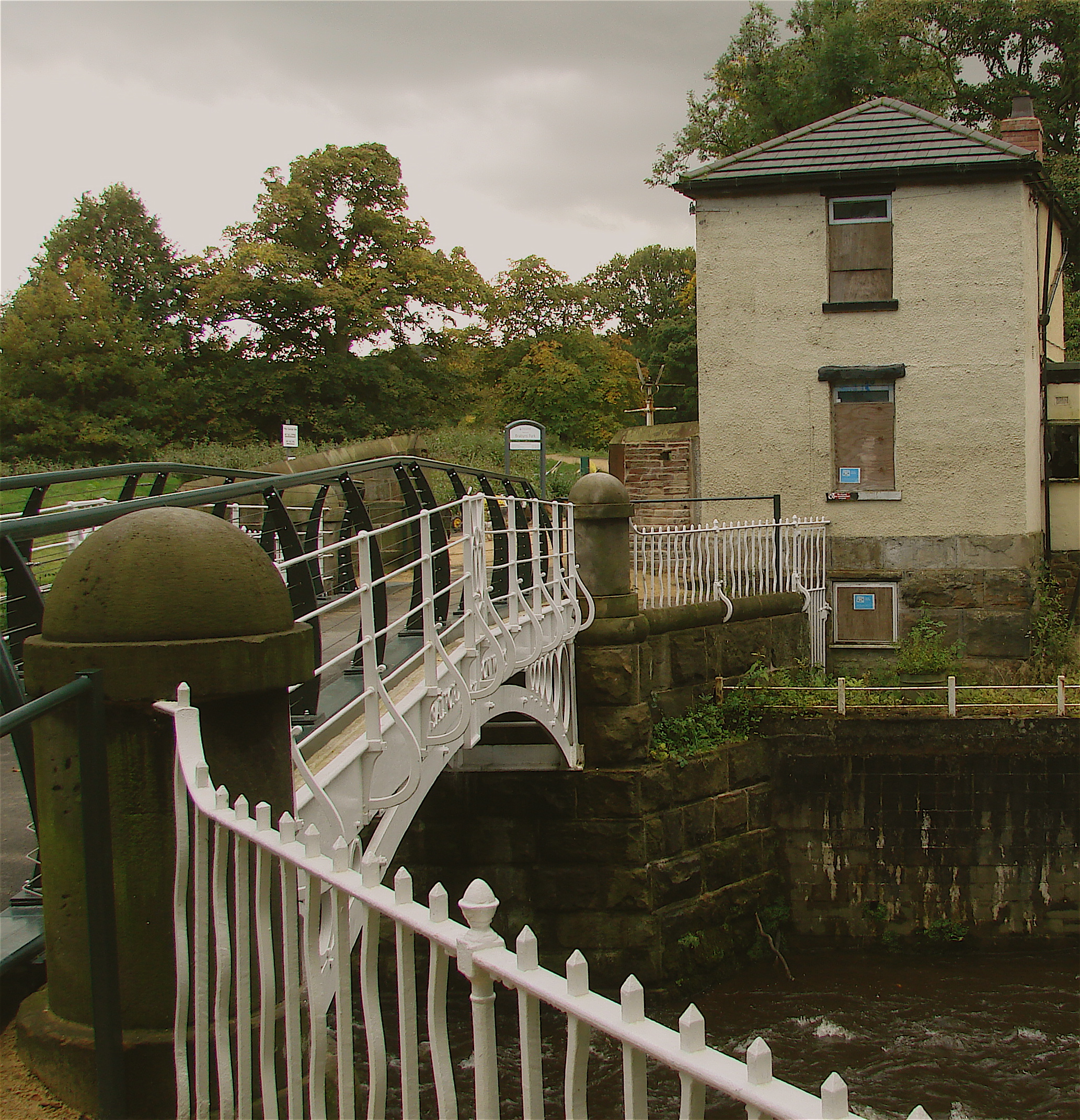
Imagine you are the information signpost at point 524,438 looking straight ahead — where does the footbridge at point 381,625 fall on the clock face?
The footbridge is roughly at 12 o'clock from the information signpost.

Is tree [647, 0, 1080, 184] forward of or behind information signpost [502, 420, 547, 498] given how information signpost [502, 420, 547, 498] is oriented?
behind

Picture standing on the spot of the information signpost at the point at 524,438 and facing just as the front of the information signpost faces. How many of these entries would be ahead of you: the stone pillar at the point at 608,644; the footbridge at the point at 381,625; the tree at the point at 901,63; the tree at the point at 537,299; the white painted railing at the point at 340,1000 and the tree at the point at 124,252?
3

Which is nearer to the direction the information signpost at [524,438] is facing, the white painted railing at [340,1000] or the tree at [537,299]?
the white painted railing

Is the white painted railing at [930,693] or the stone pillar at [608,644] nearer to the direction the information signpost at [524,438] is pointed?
the stone pillar

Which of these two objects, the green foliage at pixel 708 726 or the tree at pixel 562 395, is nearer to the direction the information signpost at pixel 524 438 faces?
the green foliage

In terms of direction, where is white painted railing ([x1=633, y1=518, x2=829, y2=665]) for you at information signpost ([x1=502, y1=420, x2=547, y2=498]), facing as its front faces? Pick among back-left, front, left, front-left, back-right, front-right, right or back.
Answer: front

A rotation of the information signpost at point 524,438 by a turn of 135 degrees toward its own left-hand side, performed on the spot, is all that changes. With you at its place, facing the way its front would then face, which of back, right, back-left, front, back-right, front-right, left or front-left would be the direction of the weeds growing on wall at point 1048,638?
front-right

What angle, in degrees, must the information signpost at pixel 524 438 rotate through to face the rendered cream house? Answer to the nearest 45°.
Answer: approximately 90° to its left

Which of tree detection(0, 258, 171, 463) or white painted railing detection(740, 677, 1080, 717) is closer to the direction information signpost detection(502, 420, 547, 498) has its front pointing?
the white painted railing

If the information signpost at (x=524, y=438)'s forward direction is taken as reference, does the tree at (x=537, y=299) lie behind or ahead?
behind

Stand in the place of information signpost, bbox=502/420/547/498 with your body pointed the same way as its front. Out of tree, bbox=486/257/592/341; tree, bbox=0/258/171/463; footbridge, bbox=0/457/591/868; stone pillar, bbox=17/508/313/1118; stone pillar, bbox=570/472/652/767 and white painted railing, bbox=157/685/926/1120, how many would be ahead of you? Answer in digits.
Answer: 4

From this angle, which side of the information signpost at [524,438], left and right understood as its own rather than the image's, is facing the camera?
front

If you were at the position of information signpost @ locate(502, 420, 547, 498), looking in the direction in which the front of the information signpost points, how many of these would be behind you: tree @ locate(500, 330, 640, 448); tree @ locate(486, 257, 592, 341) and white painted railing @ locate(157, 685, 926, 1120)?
2

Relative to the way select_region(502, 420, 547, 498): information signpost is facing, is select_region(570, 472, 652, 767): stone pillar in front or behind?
in front

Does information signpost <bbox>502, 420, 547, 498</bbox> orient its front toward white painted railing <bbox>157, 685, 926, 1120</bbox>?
yes
